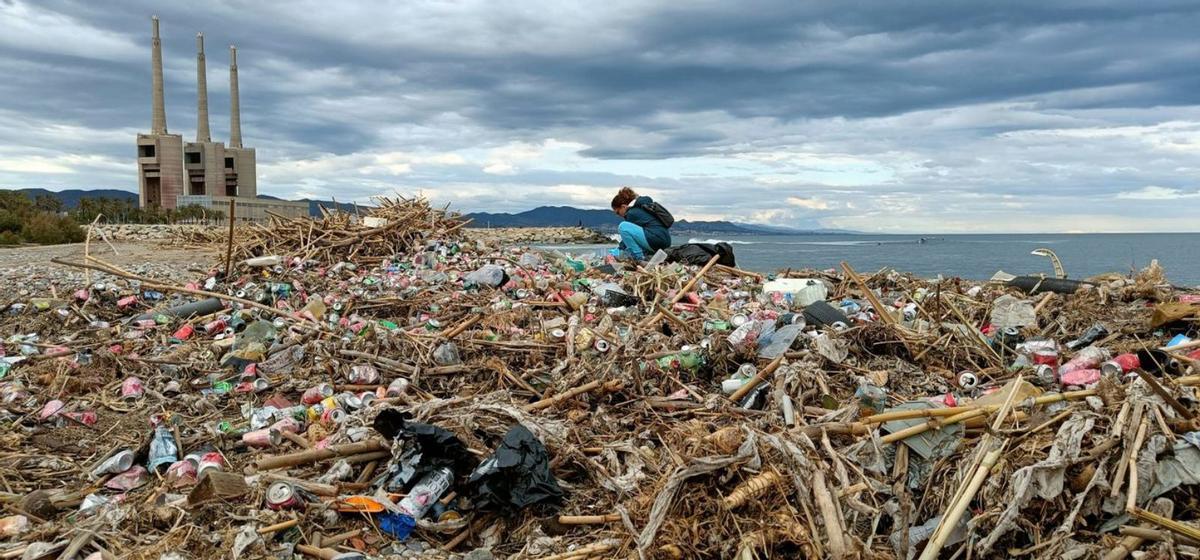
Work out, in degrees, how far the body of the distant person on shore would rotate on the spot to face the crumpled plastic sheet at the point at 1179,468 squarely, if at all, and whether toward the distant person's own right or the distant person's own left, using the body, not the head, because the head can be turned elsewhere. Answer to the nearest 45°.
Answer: approximately 90° to the distant person's own left

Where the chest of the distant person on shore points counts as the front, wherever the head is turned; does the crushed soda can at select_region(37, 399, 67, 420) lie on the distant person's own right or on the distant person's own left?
on the distant person's own left

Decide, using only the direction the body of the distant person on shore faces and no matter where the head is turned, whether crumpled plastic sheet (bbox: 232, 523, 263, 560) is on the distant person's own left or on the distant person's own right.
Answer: on the distant person's own left

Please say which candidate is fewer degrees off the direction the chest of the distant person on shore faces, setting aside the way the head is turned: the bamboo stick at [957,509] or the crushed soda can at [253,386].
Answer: the crushed soda can

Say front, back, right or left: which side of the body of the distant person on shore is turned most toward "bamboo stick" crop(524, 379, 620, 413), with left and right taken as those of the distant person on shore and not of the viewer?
left

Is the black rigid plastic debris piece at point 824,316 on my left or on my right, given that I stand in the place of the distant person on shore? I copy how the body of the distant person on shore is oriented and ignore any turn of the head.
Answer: on my left

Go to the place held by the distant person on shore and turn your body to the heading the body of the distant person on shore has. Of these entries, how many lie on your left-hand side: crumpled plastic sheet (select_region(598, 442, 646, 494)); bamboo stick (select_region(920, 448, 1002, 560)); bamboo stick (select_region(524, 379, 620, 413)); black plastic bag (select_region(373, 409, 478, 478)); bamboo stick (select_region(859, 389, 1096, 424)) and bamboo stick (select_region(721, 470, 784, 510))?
6

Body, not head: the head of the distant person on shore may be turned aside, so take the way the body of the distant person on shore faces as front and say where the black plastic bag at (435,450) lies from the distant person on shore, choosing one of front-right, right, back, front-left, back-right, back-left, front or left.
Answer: left

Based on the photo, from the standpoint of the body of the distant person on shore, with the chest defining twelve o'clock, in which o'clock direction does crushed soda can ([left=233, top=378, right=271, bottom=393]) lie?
The crushed soda can is roughly at 10 o'clock from the distant person on shore.

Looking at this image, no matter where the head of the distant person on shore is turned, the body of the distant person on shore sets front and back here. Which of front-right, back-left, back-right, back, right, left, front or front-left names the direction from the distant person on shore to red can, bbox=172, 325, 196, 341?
front-left

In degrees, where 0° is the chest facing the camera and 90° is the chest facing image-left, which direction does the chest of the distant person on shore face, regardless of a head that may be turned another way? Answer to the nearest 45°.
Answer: approximately 90°

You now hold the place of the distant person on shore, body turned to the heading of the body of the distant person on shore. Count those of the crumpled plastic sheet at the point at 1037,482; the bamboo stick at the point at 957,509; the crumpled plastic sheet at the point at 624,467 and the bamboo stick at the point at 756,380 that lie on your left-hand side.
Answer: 4

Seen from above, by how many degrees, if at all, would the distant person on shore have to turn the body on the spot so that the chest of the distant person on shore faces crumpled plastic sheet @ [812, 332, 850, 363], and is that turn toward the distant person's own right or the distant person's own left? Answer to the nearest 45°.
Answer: approximately 90° to the distant person's own left

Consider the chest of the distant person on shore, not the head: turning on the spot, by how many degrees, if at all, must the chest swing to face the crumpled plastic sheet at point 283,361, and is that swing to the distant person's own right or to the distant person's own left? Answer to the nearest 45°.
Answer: approximately 45° to the distant person's own left

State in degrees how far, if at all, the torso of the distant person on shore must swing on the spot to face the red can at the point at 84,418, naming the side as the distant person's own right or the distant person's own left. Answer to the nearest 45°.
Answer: approximately 45° to the distant person's own left

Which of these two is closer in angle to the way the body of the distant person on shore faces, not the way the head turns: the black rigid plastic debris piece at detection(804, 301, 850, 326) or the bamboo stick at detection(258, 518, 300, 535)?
the bamboo stick

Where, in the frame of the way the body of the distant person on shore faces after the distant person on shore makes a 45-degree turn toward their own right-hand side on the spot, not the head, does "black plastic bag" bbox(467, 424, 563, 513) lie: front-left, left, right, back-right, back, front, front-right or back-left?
back-left

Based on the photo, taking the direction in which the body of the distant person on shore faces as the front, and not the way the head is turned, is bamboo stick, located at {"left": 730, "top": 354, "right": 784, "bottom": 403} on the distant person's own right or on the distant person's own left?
on the distant person's own left

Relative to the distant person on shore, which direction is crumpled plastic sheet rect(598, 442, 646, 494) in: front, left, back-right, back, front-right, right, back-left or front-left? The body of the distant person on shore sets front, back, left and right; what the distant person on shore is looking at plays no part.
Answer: left
